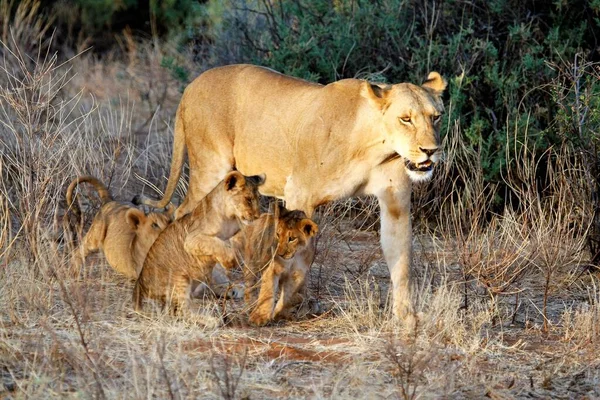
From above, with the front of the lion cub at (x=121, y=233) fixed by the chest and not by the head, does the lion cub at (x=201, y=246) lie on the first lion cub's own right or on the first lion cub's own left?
on the first lion cub's own right

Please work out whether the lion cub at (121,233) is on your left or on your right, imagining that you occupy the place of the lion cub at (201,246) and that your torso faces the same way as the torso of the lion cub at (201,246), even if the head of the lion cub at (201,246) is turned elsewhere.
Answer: on your left

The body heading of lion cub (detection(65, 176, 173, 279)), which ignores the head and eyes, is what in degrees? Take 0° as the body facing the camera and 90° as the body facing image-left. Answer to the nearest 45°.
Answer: approximately 270°

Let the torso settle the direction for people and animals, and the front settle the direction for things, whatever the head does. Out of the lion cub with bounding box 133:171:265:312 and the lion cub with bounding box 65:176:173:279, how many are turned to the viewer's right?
2

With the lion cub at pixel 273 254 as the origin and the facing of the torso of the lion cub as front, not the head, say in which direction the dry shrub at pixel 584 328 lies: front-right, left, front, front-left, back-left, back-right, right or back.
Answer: front-left

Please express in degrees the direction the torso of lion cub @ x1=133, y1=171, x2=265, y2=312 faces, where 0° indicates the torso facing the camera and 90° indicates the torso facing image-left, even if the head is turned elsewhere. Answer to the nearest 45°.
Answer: approximately 270°

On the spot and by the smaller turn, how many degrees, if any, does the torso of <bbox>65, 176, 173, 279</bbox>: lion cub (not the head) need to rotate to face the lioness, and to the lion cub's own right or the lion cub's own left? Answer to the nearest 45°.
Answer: approximately 45° to the lion cub's own right
